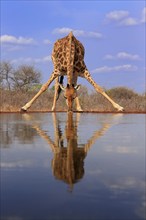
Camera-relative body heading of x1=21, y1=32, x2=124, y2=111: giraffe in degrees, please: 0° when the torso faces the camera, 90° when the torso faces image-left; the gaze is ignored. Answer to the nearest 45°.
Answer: approximately 0°
